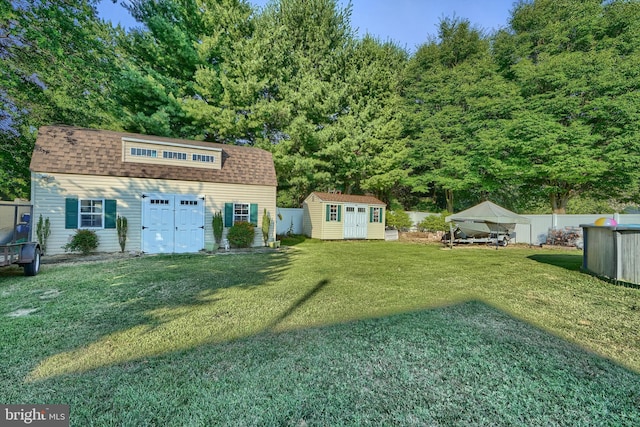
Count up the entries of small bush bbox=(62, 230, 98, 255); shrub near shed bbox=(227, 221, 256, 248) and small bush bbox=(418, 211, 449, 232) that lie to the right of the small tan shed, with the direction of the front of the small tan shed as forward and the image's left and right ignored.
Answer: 2

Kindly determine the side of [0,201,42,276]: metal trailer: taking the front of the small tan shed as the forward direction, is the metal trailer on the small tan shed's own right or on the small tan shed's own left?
on the small tan shed's own right

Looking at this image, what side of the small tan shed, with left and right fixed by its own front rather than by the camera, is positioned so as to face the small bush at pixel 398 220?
left

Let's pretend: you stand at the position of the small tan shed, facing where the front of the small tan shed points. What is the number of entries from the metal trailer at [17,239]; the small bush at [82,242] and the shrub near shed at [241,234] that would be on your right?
3

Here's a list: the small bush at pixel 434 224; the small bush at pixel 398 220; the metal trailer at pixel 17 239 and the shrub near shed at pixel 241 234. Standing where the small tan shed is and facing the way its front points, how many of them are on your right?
2

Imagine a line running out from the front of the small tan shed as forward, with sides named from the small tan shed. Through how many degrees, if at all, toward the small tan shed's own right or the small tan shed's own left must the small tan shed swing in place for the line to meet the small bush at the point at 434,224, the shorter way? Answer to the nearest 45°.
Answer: approximately 45° to the small tan shed's own left

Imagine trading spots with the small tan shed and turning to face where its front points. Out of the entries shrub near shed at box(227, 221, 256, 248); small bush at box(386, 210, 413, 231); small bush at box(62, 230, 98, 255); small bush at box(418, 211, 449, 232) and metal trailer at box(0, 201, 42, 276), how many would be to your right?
3

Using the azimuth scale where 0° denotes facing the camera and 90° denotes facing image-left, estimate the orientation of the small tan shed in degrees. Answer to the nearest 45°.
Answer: approximately 315°

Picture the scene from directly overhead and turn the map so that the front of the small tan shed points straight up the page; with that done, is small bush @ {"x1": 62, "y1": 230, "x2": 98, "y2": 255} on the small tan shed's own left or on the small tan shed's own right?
on the small tan shed's own right

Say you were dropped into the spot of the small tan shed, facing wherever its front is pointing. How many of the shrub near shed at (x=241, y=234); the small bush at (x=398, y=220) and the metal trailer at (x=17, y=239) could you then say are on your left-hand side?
1
